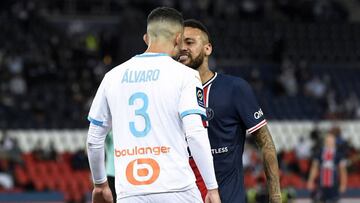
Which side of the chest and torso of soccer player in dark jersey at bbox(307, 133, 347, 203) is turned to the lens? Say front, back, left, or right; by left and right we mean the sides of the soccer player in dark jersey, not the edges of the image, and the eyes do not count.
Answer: front

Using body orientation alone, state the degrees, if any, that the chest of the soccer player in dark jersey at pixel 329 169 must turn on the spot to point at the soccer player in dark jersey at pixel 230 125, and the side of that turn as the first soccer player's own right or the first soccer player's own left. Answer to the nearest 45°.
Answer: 0° — they already face them

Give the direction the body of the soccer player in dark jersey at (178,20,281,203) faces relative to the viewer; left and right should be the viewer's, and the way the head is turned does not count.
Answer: facing the viewer and to the left of the viewer

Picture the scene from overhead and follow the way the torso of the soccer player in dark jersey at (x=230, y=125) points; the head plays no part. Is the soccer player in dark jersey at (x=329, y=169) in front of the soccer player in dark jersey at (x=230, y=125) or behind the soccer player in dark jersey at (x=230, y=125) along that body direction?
behind

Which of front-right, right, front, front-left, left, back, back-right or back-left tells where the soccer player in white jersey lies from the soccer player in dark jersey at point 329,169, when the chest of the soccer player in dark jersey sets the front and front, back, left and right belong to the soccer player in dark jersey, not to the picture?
front

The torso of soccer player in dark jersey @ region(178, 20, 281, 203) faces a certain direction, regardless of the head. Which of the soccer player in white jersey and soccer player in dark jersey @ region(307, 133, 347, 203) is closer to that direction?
the soccer player in white jersey

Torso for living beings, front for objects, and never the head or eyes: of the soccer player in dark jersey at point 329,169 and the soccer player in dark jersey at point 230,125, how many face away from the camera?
0
